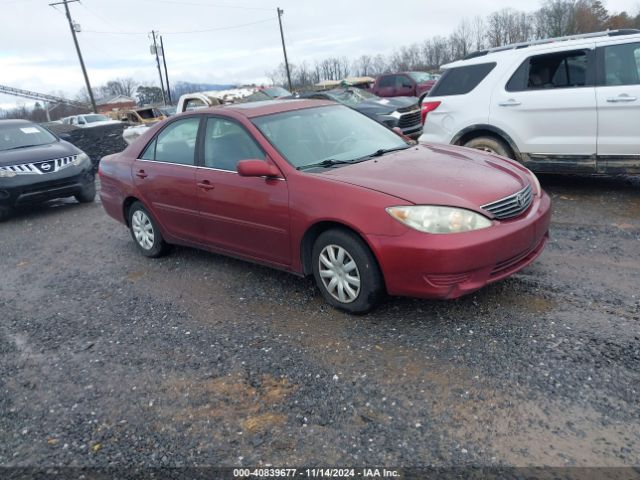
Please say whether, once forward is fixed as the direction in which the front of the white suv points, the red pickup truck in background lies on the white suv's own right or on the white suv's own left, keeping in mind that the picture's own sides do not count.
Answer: on the white suv's own left

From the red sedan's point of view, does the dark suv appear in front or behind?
behind

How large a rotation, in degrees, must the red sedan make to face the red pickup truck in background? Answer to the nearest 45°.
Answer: approximately 135° to its left

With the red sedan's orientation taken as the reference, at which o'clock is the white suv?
The white suv is roughly at 9 o'clock from the red sedan.

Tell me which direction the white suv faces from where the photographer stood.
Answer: facing to the right of the viewer

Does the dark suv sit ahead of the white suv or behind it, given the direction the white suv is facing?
behind
